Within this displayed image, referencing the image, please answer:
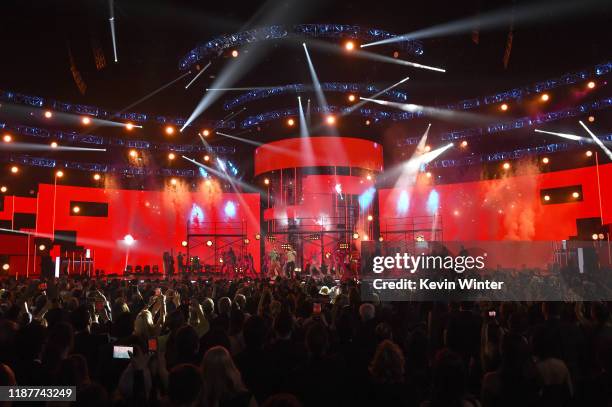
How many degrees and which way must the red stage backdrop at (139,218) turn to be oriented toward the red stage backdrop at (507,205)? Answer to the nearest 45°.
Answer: approximately 45° to its left

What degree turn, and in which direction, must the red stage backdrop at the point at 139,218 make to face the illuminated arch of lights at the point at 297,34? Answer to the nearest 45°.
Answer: approximately 45° to its left

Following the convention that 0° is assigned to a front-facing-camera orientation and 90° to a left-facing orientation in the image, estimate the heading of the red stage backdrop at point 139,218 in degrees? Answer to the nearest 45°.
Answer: approximately 0°

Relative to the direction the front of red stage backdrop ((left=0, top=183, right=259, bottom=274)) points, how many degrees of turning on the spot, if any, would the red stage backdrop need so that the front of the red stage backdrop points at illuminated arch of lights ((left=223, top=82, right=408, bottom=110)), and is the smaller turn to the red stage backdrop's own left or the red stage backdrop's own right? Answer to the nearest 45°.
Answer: approximately 45° to the red stage backdrop's own left
